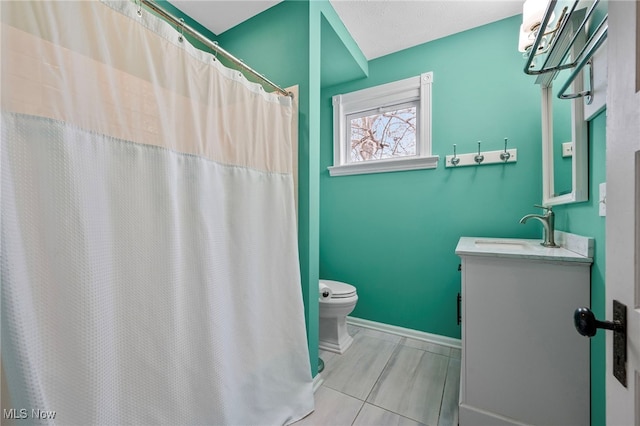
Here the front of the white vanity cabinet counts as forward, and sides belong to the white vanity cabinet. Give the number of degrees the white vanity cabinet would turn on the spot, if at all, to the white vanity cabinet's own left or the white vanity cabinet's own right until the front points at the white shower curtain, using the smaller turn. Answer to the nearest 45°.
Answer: approximately 45° to the white vanity cabinet's own left

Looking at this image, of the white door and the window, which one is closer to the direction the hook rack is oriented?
the white door

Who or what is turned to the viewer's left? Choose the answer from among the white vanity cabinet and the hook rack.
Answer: the white vanity cabinet

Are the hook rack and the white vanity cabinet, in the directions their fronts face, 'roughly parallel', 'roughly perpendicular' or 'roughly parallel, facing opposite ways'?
roughly perpendicular

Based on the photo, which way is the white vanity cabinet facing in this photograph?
to the viewer's left

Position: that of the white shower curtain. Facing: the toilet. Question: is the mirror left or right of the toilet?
right

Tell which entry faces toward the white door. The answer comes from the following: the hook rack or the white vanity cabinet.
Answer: the hook rack

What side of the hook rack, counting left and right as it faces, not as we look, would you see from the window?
right

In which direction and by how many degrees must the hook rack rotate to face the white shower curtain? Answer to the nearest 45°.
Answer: approximately 45° to its right

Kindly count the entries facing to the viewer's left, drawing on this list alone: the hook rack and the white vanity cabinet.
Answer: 1
